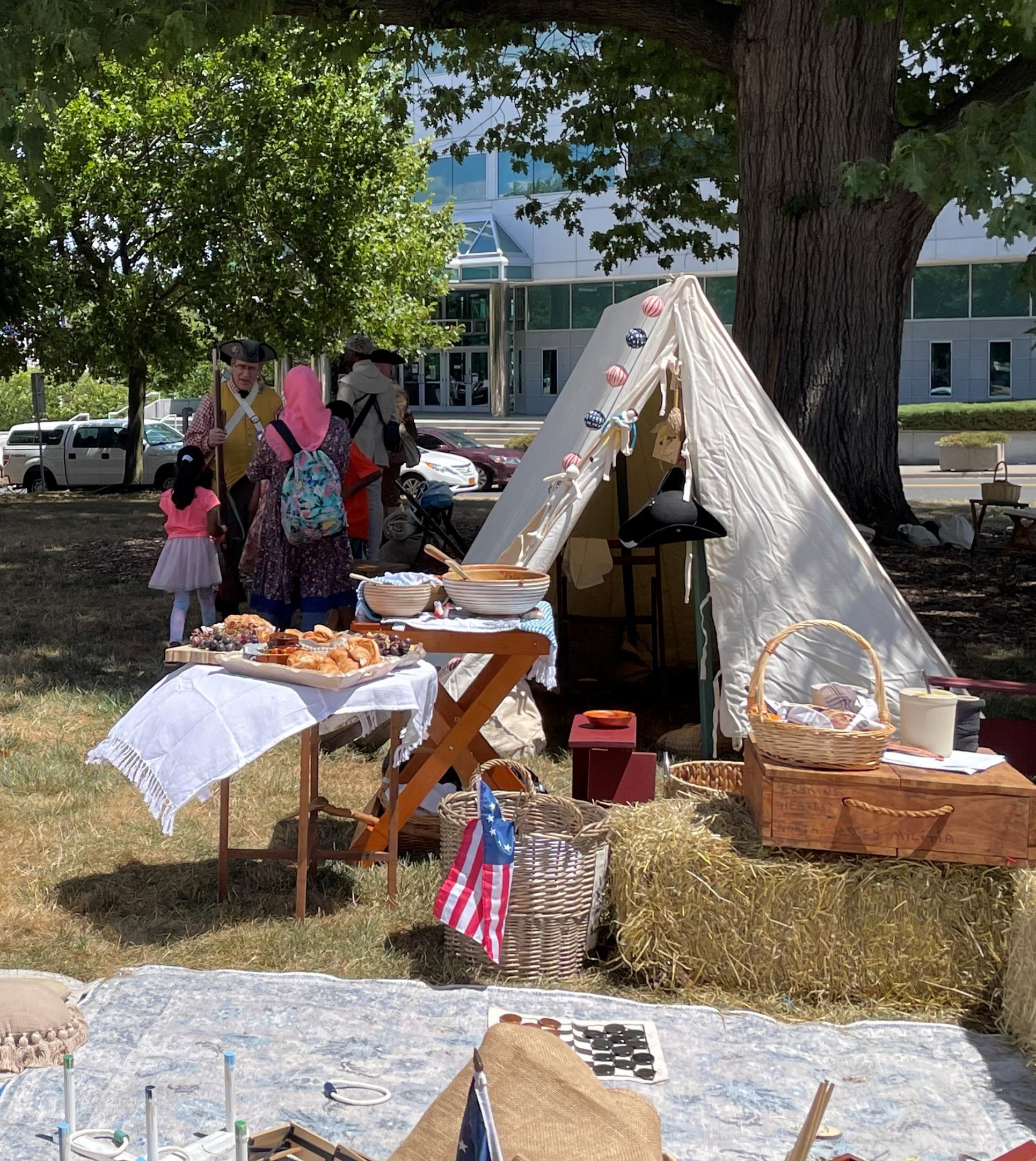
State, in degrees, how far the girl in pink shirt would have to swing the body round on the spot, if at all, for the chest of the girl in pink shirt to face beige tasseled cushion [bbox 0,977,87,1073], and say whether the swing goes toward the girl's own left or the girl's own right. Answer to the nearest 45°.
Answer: approximately 180°

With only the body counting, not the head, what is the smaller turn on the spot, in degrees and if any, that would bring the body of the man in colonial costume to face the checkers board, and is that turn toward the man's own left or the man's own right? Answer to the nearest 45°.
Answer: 0° — they already face it

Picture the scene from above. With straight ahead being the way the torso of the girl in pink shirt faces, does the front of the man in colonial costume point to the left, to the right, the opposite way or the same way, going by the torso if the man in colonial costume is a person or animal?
the opposite way

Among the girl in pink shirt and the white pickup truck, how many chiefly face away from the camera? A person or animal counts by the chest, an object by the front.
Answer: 1

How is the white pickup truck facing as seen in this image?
to the viewer's right

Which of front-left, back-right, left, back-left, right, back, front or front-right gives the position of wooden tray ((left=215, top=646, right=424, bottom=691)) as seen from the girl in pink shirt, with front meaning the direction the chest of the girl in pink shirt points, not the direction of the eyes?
back

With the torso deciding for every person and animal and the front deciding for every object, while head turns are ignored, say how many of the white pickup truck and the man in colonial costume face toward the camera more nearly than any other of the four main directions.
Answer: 1

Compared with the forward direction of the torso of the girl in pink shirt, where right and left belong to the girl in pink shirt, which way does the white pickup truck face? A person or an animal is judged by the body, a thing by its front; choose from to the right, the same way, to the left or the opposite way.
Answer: to the right

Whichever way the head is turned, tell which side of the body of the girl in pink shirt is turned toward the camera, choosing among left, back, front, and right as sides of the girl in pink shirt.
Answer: back

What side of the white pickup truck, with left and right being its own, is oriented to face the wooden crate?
right

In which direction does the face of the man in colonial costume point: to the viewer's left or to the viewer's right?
to the viewer's right
